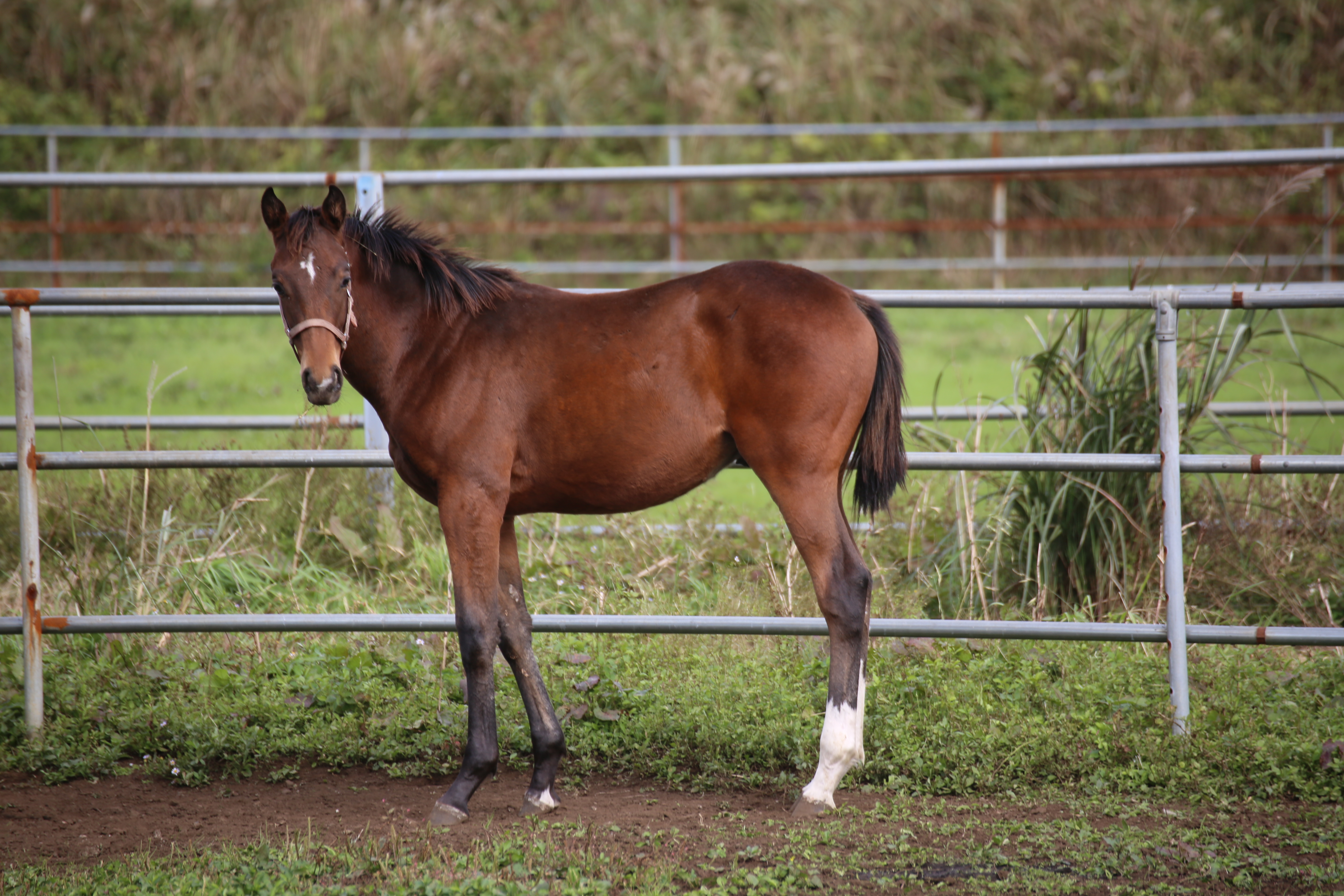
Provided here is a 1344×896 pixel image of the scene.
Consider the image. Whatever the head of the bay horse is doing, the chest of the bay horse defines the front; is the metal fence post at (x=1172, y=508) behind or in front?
behind

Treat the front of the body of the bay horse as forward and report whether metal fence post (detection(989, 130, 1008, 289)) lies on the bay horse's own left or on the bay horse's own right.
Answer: on the bay horse's own right

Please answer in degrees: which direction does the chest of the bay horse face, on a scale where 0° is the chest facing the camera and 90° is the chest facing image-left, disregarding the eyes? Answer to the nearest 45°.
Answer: approximately 90°

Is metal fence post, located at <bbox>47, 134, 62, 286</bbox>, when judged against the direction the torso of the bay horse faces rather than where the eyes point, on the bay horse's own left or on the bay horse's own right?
on the bay horse's own right

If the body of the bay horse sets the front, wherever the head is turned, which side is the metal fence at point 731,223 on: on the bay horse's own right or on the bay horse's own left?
on the bay horse's own right

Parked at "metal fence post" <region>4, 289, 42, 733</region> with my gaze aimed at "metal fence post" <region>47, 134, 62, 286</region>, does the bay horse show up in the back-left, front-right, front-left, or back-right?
back-right

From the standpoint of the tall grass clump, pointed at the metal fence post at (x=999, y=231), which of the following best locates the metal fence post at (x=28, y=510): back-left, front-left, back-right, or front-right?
back-left

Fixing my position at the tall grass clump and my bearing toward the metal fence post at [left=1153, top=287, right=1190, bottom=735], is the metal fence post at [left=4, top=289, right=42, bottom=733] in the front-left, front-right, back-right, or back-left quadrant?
front-right

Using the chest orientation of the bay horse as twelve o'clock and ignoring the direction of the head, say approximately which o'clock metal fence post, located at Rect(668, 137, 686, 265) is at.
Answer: The metal fence post is roughly at 3 o'clock from the bay horse.
